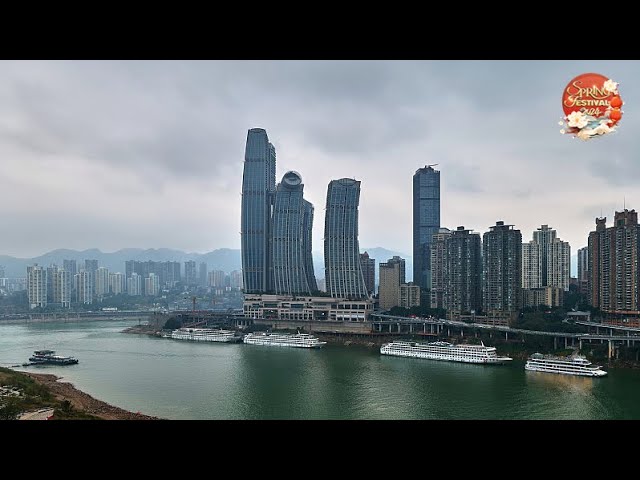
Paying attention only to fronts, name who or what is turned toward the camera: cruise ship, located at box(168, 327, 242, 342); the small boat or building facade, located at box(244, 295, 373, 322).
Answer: the building facade

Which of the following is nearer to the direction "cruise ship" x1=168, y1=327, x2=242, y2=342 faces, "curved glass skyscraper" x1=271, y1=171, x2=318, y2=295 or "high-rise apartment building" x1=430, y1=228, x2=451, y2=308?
the high-rise apartment building

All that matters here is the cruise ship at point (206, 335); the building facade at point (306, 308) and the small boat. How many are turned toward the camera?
1

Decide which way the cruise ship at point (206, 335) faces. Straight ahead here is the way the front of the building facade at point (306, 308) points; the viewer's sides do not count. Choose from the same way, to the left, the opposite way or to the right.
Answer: to the left

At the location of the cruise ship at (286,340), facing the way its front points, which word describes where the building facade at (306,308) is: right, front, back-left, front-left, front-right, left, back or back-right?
left

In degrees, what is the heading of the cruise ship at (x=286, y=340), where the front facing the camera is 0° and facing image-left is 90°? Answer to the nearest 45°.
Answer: approximately 270°

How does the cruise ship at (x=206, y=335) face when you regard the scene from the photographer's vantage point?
facing to the right of the viewer

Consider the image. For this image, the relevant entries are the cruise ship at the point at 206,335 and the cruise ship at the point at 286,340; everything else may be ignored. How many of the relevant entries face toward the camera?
0

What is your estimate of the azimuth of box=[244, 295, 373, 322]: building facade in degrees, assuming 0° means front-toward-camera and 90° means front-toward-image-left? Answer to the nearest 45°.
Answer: approximately 0°
